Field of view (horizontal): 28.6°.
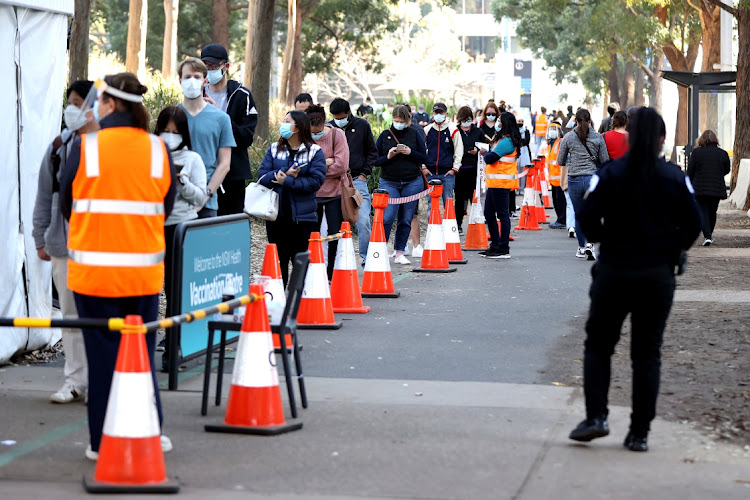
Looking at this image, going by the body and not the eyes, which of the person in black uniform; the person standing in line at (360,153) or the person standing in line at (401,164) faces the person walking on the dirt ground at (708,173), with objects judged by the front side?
the person in black uniform

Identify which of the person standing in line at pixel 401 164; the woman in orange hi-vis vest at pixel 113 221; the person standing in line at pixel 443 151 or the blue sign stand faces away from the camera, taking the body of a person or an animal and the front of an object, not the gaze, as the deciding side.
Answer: the woman in orange hi-vis vest

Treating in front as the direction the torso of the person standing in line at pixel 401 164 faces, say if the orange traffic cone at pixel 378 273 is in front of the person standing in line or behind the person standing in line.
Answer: in front

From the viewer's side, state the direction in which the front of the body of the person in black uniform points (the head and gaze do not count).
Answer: away from the camera

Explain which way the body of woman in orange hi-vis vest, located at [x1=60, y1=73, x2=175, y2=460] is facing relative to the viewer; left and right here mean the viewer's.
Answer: facing away from the viewer

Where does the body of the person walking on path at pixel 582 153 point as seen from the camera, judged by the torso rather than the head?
away from the camera

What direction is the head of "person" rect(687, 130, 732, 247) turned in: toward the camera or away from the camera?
away from the camera

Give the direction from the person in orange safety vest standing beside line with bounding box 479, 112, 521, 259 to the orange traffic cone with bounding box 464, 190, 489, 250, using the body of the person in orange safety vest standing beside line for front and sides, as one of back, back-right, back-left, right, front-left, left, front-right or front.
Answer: right

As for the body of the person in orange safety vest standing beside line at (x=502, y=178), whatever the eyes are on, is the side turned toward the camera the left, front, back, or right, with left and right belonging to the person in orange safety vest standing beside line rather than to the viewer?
left

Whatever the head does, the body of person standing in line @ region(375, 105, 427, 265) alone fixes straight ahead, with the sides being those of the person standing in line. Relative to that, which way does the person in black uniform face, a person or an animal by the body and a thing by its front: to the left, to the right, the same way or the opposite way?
the opposite way

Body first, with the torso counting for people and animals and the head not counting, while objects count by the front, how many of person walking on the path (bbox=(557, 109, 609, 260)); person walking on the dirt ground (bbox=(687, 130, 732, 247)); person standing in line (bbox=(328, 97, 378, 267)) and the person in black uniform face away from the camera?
3

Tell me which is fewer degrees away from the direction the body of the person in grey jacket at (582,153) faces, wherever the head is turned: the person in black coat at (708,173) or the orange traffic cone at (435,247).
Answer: the person in black coat

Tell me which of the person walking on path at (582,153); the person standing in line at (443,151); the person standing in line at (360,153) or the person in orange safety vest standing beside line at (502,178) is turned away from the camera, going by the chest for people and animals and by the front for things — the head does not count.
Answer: the person walking on path at (582,153)

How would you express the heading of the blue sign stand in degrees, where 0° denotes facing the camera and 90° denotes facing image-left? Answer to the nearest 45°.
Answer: approximately 315°

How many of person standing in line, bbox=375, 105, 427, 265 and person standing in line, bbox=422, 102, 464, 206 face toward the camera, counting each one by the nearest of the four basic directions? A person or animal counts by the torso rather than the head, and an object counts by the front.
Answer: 2

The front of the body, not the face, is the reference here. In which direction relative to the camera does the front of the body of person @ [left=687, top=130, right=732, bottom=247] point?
away from the camera
